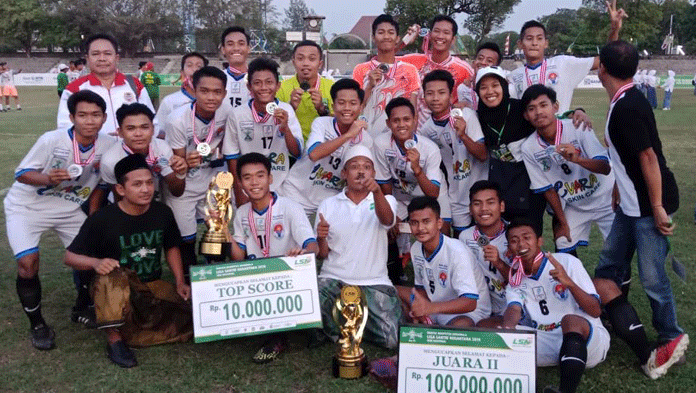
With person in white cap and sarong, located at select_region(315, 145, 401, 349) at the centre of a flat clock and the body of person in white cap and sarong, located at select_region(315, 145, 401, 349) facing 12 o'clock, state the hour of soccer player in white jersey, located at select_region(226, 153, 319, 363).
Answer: soccer player in white jersey, located at select_region(226, 153, 319, 363) is roughly at 3 o'clock from person in white cap and sarong, located at select_region(315, 145, 401, 349).

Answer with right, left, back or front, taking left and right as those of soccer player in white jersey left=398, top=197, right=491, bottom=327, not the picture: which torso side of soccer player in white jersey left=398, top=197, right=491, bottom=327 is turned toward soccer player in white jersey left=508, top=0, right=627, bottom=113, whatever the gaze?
back

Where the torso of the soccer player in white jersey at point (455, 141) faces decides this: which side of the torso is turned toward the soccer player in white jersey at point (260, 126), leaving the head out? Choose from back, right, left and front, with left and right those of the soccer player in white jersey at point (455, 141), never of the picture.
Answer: right

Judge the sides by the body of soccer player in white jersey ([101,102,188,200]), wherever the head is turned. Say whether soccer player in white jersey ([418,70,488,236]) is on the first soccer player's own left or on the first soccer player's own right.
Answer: on the first soccer player's own left

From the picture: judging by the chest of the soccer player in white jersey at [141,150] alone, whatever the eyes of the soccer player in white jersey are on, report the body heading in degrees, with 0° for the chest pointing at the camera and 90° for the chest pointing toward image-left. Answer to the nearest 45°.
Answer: approximately 0°
